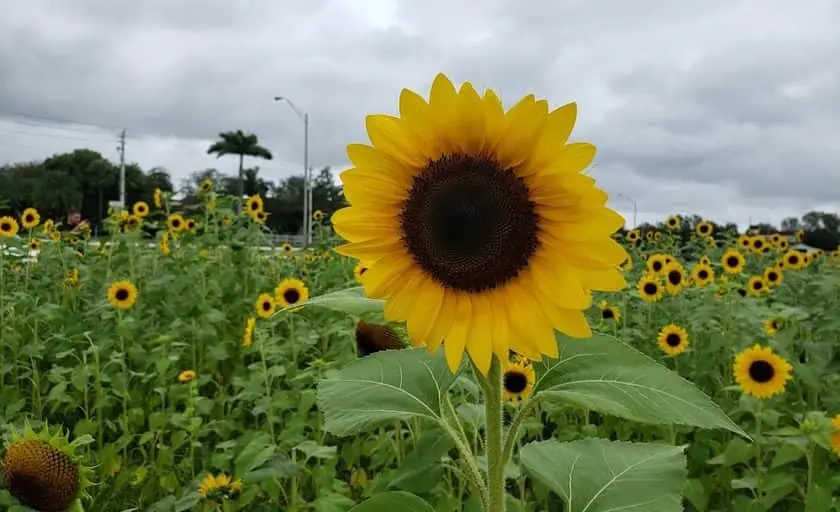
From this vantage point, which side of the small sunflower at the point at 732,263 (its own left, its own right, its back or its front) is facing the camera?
front

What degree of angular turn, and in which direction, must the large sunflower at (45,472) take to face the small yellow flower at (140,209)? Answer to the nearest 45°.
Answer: approximately 135° to its right

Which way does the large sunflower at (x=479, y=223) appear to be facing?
toward the camera

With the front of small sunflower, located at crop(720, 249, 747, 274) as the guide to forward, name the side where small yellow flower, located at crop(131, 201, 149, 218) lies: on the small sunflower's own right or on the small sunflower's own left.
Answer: on the small sunflower's own right

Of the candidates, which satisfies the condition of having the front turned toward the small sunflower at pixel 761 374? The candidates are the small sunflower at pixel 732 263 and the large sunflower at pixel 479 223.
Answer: the small sunflower at pixel 732 263

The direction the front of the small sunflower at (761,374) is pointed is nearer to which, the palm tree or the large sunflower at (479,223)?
the large sunflower

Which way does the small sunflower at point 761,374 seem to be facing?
toward the camera

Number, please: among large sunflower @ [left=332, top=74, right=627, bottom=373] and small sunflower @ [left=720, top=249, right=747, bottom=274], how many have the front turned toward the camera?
2

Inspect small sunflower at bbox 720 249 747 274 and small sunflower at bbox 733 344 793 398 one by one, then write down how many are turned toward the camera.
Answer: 2

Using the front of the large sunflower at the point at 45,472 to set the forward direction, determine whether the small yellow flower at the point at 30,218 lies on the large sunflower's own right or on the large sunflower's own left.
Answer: on the large sunflower's own right

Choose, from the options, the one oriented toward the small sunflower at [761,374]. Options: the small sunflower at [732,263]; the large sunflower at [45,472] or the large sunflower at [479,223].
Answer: the small sunflower at [732,263]

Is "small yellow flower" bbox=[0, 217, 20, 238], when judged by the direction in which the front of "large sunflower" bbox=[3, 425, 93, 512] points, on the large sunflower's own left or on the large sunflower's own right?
on the large sunflower's own right
